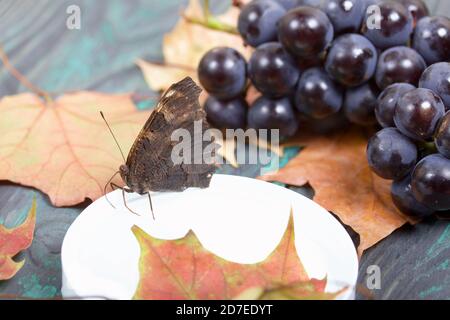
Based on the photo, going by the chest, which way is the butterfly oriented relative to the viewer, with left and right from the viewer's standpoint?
facing to the left of the viewer
